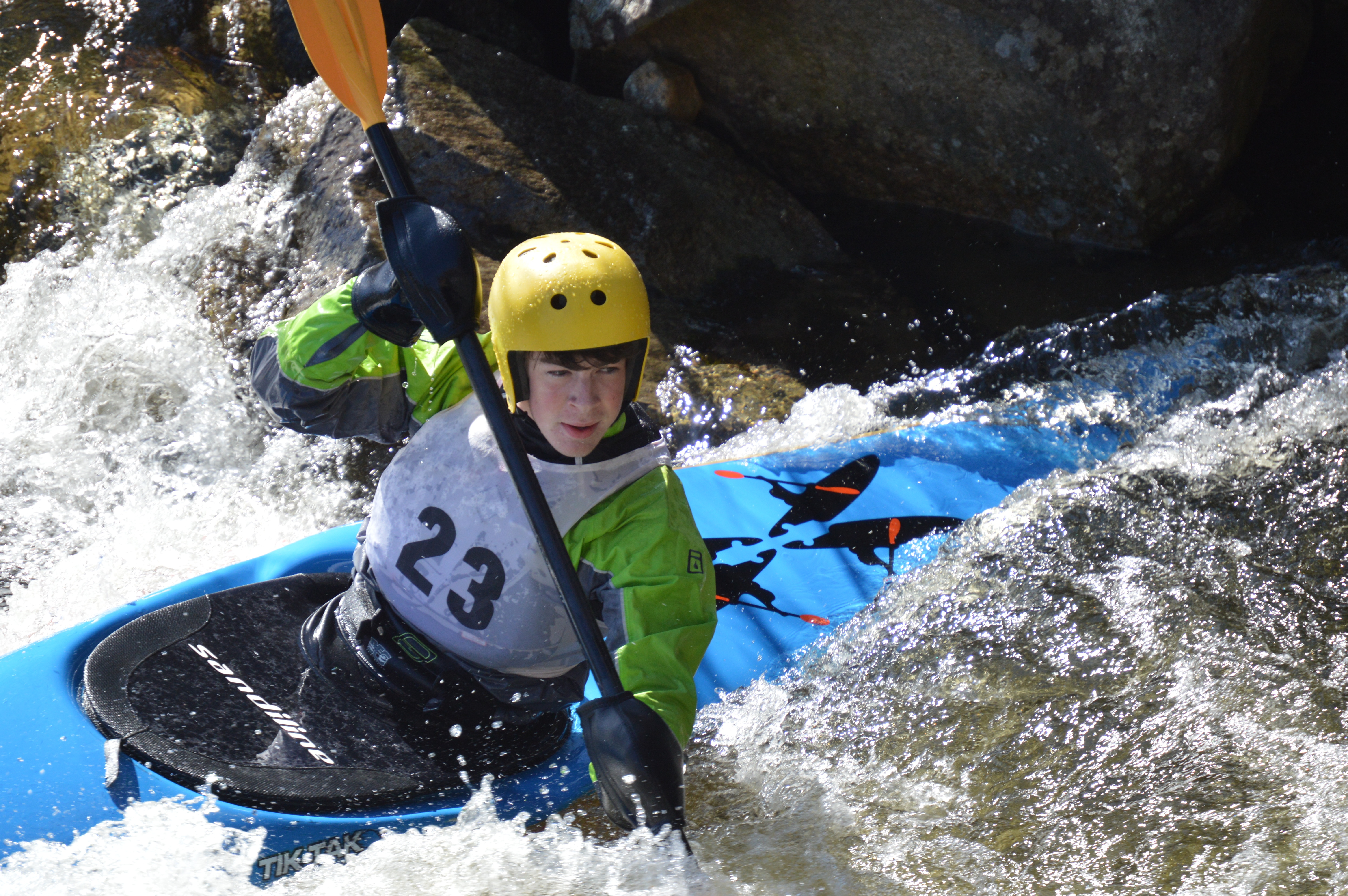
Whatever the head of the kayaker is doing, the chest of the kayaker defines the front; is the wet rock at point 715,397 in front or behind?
behind

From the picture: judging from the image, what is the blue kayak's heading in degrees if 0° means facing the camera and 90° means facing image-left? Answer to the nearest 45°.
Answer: approximately 45°

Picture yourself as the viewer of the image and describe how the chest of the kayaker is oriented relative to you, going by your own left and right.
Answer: facing the viewer
